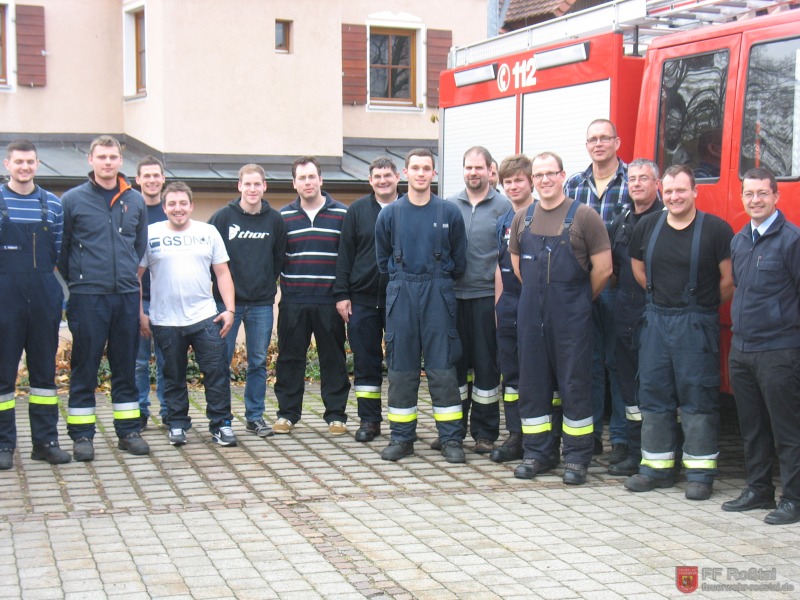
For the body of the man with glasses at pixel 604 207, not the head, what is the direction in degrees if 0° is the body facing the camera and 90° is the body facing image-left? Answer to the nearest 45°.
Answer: approximately 0°

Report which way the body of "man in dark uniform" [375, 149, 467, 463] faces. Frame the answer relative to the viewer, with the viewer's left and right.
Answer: facing the viewer

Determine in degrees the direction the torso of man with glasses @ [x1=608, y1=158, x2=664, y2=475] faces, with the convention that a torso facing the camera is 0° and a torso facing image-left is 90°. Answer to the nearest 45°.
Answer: approximately 45°

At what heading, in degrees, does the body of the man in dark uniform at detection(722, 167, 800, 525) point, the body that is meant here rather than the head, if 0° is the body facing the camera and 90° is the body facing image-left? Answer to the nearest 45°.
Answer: approximately 45°

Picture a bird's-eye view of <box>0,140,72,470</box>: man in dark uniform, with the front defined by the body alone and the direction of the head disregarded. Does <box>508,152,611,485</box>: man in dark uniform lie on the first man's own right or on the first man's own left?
on the first man's own left

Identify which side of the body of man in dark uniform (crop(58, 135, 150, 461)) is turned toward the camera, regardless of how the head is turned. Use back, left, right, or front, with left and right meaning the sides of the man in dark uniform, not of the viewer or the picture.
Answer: front

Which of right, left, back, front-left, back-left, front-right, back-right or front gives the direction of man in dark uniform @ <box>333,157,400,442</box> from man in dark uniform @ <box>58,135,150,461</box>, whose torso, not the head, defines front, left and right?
left

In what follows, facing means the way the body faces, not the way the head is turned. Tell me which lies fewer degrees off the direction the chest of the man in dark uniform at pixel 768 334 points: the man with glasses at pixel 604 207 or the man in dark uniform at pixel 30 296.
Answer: the man in dark uniform

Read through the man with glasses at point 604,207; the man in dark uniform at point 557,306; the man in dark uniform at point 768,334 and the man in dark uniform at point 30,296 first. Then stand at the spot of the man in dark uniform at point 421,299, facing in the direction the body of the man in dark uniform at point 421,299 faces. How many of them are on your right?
1

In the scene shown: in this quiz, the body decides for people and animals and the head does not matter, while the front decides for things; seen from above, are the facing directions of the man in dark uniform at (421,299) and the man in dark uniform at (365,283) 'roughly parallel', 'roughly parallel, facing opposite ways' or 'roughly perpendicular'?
roughly parallel

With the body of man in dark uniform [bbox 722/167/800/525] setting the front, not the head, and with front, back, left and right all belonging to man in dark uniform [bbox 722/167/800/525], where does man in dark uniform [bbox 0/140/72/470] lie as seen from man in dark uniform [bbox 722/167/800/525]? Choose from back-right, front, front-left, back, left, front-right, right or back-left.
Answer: front-right

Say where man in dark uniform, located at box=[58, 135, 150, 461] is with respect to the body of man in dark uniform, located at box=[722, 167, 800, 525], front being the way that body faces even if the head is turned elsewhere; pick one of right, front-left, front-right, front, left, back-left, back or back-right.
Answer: front-right
